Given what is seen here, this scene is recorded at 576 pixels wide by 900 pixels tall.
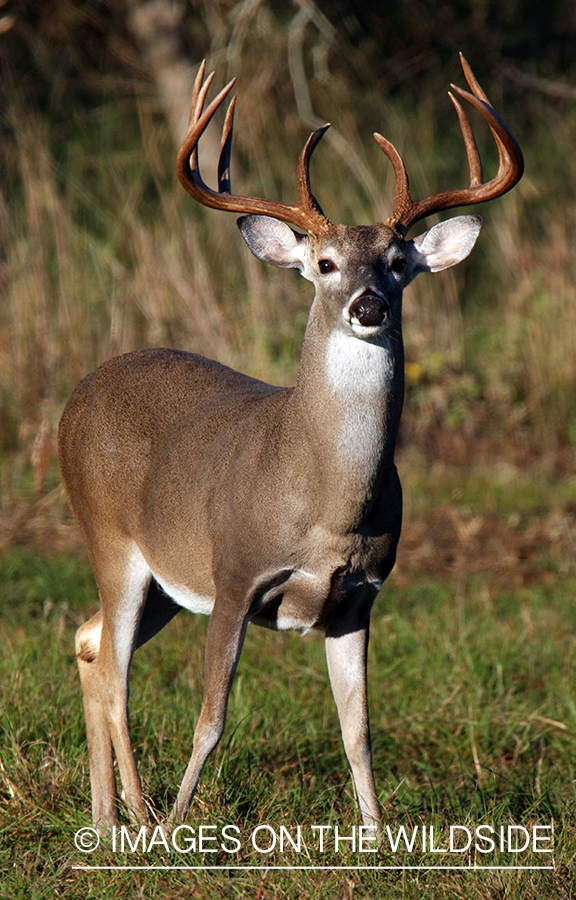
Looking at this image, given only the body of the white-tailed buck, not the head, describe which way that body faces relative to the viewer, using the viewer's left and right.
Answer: facing the viewer and to the right of the viewer
